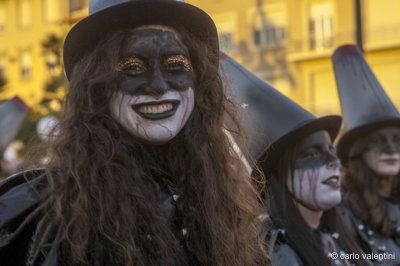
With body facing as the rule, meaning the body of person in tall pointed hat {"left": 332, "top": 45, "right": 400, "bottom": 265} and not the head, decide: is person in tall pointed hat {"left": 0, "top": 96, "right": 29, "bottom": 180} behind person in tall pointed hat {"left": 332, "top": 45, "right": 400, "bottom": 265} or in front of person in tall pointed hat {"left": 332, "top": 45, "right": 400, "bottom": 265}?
behind

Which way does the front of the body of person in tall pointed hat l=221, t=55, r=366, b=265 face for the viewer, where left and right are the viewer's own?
facing the viewer and to the right of the viewer

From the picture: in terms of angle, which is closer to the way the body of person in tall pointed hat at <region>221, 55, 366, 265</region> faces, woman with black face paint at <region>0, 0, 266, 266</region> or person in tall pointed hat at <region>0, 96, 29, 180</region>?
the woman with black face paint

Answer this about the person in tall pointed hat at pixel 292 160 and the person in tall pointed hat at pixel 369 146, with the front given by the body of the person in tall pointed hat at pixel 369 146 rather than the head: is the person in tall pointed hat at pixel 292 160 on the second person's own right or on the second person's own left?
on the second person's own right

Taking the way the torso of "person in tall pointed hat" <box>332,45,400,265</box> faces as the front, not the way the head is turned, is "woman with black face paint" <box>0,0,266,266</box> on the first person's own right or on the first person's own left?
on the first person's own right

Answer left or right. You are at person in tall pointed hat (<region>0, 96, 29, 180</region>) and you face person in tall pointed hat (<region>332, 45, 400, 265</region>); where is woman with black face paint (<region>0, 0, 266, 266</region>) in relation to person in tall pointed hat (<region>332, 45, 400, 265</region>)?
right

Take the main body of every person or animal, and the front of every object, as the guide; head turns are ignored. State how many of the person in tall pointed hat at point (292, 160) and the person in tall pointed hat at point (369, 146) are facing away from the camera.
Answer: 0
